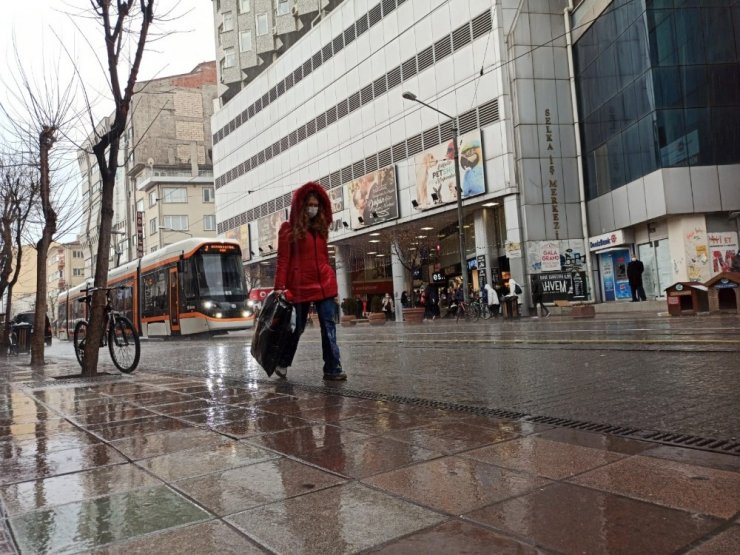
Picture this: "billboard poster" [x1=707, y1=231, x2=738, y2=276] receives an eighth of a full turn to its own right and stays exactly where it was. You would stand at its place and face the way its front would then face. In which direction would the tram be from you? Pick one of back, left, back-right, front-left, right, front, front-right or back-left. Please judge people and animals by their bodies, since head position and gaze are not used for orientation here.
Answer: front

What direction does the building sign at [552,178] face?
toward the camera

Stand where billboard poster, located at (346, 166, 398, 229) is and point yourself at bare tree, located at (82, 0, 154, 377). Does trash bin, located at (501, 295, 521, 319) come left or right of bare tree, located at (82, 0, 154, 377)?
left

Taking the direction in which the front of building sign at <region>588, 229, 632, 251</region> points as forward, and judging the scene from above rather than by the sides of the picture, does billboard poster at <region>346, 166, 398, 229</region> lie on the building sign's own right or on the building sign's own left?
on the building sign's own right

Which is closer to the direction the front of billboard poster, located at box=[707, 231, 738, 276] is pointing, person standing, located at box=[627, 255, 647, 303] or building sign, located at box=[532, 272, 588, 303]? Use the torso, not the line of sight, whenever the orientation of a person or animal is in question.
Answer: the person standing

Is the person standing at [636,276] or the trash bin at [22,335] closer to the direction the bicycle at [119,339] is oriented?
the person standing

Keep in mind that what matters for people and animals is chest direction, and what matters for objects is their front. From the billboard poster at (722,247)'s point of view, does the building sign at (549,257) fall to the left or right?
on its right

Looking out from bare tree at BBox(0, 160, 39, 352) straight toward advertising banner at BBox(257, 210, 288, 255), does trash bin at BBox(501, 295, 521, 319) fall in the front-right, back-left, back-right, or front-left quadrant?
front-right

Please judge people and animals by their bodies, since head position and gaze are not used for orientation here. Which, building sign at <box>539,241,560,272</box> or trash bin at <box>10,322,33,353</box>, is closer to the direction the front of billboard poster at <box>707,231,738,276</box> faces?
the trash bin

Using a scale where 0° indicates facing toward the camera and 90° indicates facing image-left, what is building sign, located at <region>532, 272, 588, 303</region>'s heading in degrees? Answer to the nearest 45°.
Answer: approximately 0°

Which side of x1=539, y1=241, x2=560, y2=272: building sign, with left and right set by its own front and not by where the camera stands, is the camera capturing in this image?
front

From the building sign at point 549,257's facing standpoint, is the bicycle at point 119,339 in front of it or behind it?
in front

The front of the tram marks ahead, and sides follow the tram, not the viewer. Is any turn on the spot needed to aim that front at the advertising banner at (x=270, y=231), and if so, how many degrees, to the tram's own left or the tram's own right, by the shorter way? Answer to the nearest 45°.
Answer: approximately 135° to the tram's own left
